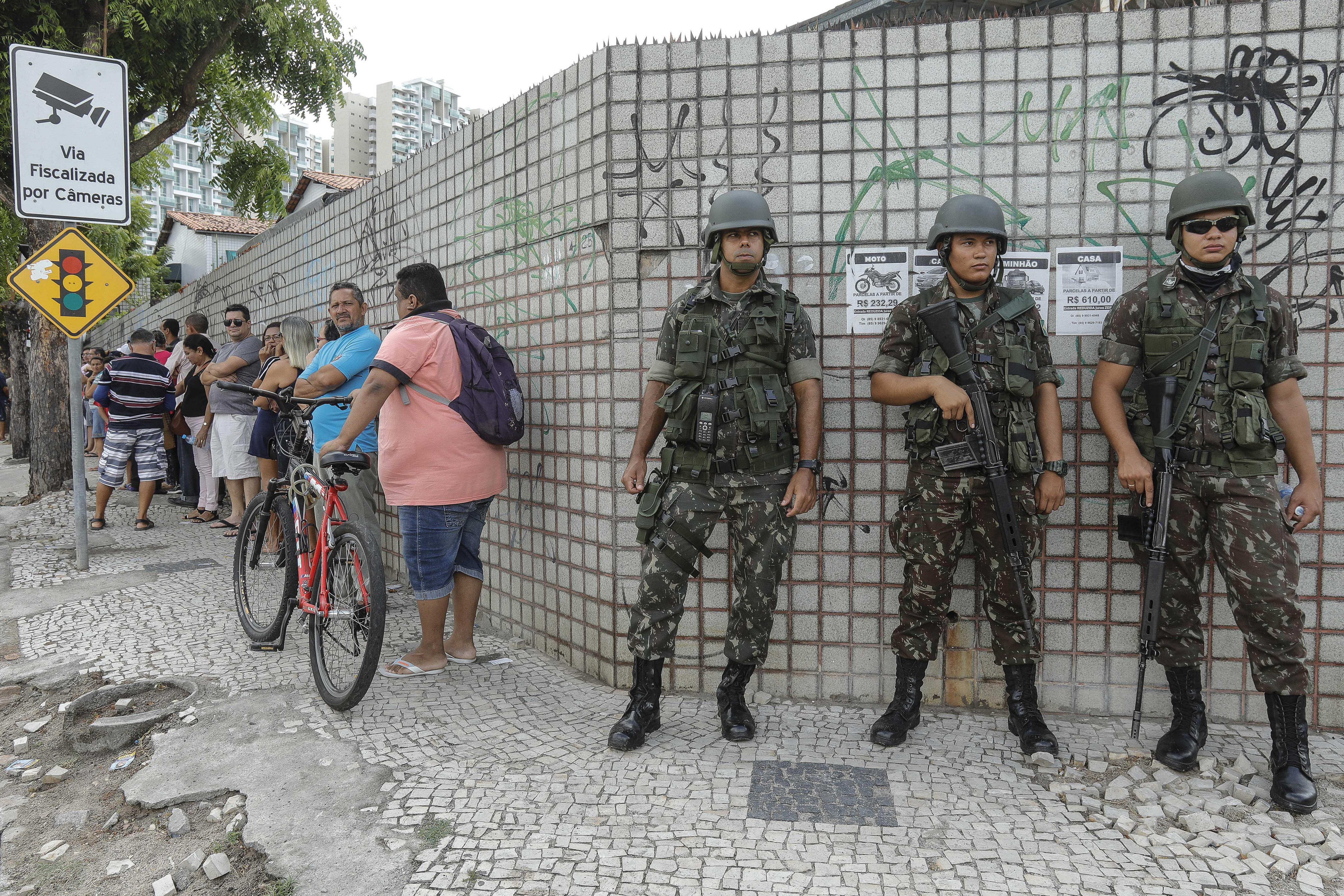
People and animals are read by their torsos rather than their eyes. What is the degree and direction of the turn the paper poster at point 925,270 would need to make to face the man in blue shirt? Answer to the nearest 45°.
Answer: approximately 90° to its right

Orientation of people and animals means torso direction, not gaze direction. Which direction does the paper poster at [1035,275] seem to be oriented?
toward the camera

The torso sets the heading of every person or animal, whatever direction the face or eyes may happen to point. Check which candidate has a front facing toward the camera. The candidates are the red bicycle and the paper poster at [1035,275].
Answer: the paper poster

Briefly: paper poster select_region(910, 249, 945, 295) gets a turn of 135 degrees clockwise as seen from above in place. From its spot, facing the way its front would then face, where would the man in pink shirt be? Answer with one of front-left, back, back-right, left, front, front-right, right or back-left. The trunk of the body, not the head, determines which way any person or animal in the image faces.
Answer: front-left

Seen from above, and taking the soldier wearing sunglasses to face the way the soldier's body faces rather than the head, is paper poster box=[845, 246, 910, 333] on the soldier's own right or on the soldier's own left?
on the soldier's own right

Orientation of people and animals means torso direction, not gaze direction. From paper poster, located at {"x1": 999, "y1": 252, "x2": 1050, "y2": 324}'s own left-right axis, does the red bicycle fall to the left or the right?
on its right

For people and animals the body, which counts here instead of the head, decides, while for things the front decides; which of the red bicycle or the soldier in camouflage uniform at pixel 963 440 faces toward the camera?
the soldier in camouflage uniform

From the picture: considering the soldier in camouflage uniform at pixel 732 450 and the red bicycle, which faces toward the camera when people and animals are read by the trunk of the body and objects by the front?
the soldier in camouflage uniform

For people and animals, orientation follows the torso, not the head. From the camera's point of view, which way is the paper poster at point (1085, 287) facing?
toward the camera

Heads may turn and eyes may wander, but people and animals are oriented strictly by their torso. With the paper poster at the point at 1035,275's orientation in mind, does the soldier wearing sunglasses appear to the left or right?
on its left

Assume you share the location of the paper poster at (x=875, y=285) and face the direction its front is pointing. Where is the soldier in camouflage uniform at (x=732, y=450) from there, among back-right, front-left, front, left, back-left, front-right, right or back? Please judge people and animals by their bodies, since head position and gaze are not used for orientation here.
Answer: front-right

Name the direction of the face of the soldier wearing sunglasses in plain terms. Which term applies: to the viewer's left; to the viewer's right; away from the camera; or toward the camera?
toward the camera

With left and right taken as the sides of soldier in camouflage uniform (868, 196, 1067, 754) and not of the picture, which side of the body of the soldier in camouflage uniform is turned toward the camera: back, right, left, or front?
front

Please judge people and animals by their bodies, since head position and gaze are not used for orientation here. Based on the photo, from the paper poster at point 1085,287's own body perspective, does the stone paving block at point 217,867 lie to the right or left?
on its right

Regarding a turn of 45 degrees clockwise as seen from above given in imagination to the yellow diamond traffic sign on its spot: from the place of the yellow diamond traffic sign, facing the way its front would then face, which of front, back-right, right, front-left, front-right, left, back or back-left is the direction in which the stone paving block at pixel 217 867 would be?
front-left

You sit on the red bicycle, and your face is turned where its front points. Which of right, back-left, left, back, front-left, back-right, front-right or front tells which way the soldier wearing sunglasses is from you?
back

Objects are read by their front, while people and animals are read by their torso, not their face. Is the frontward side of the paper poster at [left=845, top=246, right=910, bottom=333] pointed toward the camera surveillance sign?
no

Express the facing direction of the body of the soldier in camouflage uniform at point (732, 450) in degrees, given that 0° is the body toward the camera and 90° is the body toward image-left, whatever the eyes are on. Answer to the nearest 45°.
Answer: approximately 0°

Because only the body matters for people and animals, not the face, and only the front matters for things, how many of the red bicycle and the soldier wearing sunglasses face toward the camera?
1

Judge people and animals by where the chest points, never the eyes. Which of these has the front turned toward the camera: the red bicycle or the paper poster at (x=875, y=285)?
the paper poster
